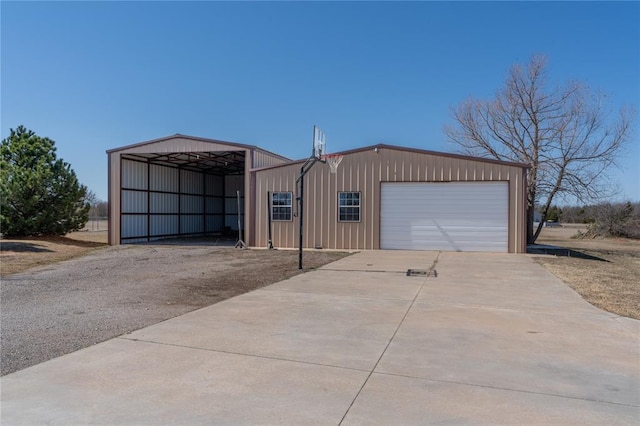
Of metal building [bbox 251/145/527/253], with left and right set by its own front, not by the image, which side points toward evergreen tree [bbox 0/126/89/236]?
right

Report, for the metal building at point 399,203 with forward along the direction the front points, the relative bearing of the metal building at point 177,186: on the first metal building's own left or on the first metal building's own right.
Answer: on the first metal building's own right

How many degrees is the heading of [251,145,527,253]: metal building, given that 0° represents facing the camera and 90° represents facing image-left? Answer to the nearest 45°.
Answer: approximately 0°
